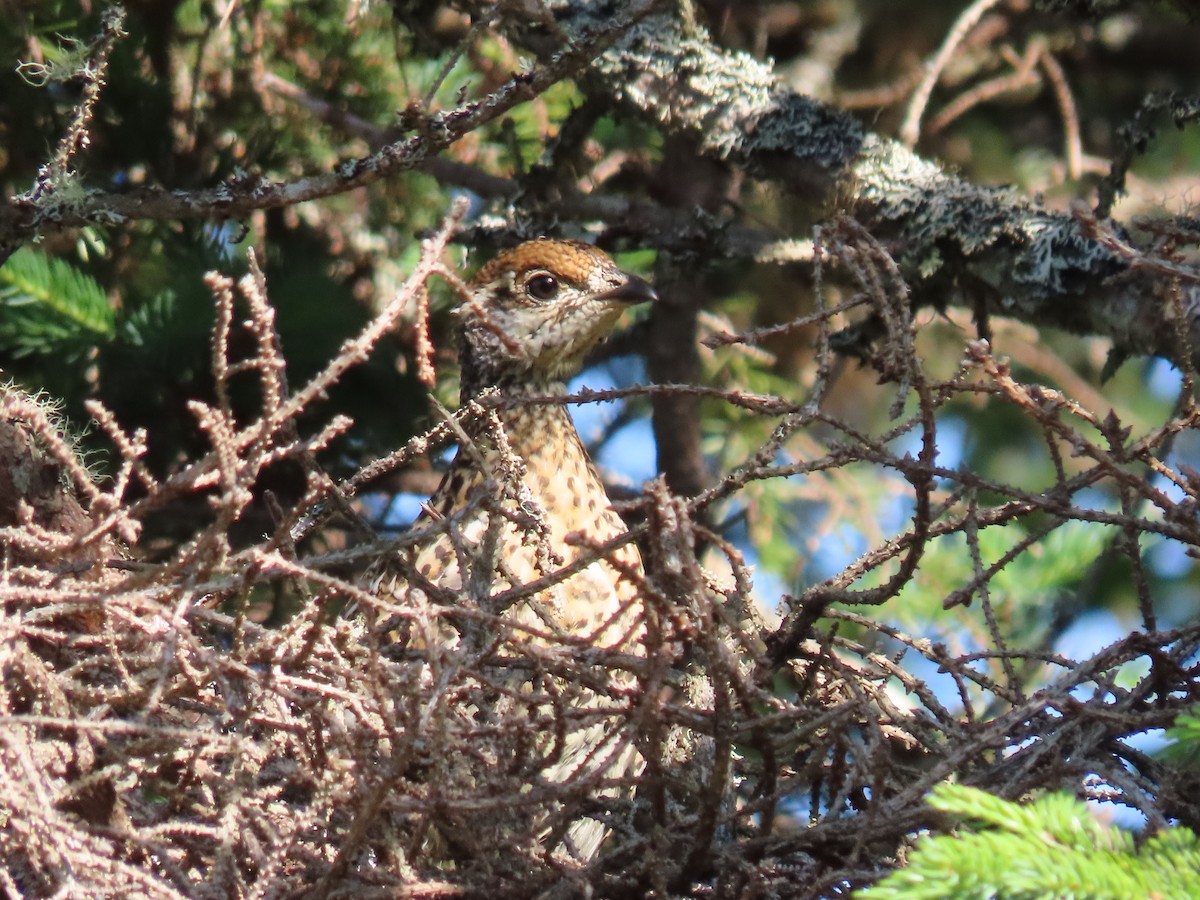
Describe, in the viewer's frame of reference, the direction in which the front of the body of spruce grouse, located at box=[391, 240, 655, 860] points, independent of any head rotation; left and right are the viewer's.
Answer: facing the viewer and to the right of the viewer
